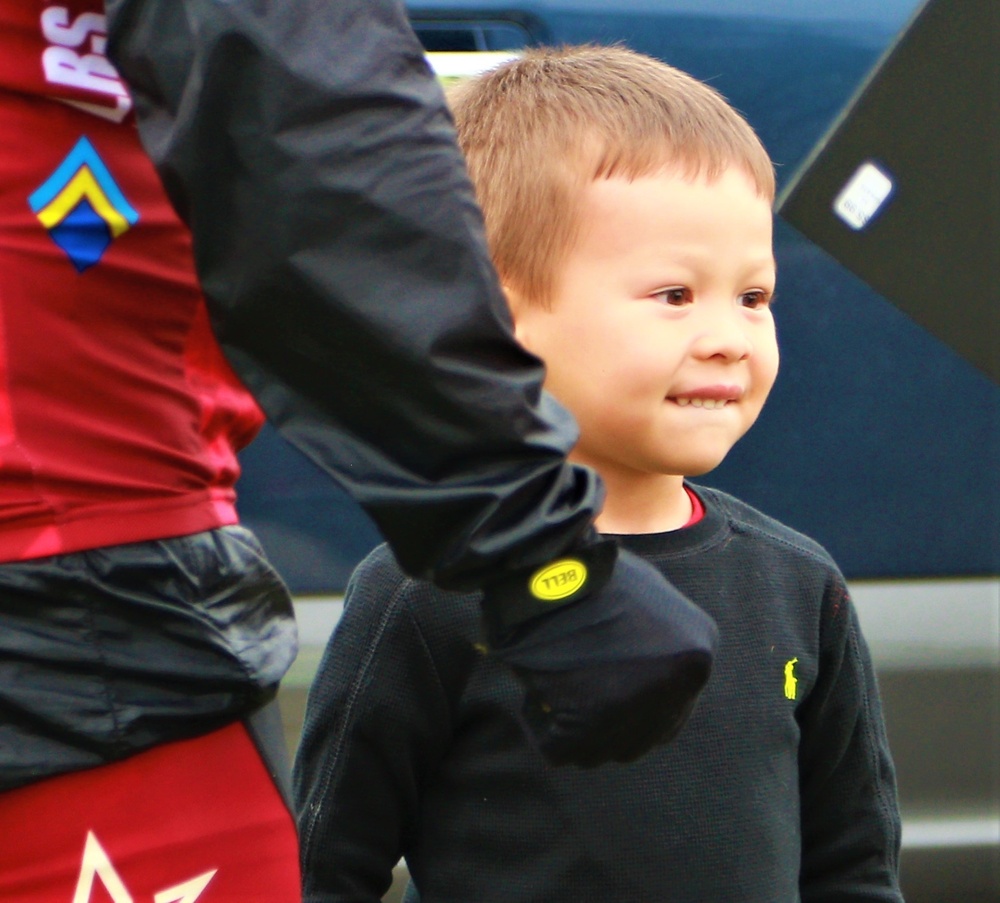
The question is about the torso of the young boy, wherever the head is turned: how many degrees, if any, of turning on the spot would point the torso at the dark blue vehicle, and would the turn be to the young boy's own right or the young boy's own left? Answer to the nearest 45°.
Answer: approximately 135° to the young boy's own left

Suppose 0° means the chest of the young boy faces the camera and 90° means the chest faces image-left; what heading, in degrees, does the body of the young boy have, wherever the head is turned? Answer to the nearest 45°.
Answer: approximately 315°

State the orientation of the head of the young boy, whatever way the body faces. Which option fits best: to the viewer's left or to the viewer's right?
to the viewer's right
